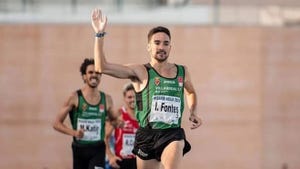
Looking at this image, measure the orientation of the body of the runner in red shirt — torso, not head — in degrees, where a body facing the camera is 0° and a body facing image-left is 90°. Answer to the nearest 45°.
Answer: approximately 315°
